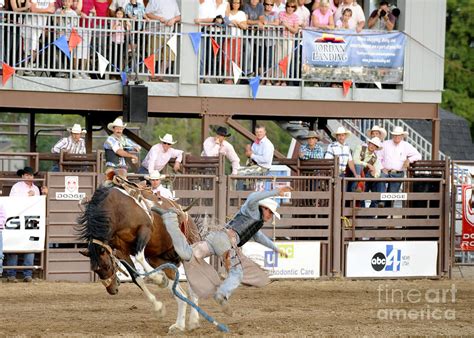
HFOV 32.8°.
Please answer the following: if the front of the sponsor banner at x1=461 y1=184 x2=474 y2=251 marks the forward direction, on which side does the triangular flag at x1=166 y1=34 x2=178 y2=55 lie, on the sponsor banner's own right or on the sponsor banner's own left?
on the sponsor banner's own right

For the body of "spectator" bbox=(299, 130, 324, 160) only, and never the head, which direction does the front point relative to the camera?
toward the camera

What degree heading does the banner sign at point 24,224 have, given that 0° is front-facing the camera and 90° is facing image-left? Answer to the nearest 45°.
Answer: approximately 0°

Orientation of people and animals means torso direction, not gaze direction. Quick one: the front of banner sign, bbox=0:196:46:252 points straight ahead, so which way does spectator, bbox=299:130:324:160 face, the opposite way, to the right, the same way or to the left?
the same way

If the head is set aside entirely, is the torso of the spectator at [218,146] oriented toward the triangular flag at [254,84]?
no

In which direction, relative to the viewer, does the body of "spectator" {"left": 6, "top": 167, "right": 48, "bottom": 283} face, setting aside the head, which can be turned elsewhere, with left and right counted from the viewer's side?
facing the viewer

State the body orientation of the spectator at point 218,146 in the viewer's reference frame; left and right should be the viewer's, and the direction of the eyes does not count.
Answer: facing the viewer and to the right of the viewer

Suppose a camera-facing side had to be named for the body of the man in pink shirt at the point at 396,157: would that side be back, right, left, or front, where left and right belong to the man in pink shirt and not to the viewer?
front

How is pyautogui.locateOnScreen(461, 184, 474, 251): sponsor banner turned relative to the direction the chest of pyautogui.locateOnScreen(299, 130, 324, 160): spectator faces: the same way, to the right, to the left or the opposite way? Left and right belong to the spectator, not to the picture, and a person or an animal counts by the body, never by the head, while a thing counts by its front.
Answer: the same way

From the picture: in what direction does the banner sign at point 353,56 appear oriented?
toward the camera

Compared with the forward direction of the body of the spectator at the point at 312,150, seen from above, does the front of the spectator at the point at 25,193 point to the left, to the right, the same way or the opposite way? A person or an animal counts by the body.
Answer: the same way

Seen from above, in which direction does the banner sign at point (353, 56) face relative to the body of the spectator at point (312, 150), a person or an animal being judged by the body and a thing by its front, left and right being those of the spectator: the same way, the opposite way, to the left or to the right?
the same way

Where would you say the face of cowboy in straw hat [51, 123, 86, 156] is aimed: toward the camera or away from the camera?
toward the camera

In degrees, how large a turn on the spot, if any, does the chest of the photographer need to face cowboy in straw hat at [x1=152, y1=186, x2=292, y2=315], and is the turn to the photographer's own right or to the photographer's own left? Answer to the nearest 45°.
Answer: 0° — they already face them

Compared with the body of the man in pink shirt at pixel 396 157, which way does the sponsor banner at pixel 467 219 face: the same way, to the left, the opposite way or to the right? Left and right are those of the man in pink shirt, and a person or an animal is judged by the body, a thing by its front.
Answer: the same way

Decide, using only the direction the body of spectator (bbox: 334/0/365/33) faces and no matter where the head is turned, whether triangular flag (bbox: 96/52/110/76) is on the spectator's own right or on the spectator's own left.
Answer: on the spectator's own right
